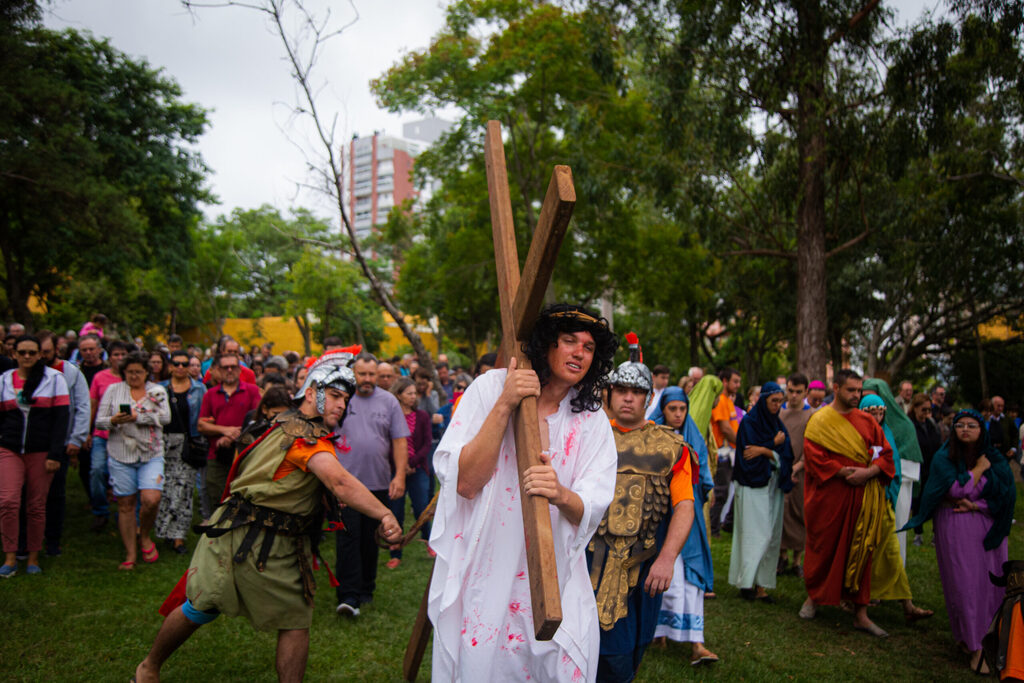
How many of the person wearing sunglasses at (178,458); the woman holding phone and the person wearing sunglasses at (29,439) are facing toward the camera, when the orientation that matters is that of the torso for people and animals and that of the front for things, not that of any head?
3

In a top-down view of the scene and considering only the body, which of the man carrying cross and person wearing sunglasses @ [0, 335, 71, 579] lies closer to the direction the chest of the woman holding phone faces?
the man carrying cross

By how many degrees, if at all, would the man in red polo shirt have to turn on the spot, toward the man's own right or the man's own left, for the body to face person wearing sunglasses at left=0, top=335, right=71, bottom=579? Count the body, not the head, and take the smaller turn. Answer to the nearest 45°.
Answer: approximately 45° to the man's own right

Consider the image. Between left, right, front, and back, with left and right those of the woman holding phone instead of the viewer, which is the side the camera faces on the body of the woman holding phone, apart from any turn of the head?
front

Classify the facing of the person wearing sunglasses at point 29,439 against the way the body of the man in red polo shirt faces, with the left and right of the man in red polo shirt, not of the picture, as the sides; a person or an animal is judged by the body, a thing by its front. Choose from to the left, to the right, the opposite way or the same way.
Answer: the same way

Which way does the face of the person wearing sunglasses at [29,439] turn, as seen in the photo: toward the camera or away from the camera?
toward the camera

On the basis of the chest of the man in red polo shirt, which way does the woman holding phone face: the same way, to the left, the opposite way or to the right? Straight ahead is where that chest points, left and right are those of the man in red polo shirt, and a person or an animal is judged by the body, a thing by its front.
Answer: the same way

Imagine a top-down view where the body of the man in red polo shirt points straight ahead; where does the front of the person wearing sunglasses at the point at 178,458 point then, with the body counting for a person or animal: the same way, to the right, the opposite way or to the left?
the same way

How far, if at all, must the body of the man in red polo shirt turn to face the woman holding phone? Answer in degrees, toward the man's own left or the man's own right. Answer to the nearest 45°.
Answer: approximately 45° to the man's own right

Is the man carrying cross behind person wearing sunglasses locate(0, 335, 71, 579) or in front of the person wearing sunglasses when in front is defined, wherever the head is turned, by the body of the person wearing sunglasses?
in front

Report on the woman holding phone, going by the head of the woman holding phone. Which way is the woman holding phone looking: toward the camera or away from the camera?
toward the camera

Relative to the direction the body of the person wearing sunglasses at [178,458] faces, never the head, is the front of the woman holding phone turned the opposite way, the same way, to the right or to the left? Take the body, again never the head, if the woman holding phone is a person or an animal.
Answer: the same way

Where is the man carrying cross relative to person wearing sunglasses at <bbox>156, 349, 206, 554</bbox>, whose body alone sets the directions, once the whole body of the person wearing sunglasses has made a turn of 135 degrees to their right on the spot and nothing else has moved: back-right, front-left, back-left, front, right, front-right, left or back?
back-left

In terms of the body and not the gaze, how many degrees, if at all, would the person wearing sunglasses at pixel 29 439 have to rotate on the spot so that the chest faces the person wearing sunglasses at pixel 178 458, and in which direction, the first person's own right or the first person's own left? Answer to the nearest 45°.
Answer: approximately 135° to the first person's own left

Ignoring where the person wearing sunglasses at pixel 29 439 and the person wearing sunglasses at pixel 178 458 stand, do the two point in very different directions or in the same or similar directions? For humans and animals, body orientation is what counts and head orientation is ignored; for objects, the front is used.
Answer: same or similar directions

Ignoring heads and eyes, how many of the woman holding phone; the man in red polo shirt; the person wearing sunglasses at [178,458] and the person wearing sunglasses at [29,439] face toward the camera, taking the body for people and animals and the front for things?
4

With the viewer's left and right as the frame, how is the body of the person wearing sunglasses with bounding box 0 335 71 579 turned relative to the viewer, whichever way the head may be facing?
facing the viewer

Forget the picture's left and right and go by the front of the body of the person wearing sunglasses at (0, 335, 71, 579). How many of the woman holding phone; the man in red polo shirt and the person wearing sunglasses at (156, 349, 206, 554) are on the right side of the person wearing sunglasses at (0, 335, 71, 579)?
0

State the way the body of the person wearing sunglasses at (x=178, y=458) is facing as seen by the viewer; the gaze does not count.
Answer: toward the camera
